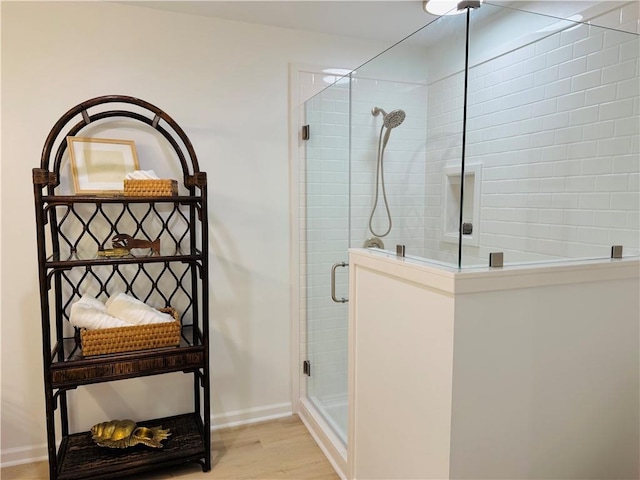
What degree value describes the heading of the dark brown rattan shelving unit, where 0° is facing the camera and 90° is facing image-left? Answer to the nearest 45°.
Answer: approximately 0°

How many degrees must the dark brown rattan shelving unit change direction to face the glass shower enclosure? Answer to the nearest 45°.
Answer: approximately 45° to its left

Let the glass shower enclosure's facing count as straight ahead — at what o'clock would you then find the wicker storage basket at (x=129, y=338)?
The wicker storage basket is roughly at 1 o'clock from the glass shower enclosure.

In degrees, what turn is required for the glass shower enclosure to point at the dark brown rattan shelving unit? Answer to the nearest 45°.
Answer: approximately 45° to its right

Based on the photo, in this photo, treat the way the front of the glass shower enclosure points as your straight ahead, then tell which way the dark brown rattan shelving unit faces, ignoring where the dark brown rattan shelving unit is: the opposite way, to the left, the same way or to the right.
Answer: to the left

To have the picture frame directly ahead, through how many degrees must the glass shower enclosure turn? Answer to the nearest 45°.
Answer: approximately 45° to its right

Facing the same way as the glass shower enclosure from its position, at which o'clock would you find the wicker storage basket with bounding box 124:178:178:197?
The wicker storage basket is roughly at 1 o'clock from the glass shower enclosure.

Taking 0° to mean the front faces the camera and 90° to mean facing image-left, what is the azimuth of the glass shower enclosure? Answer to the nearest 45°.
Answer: approximately 45°
